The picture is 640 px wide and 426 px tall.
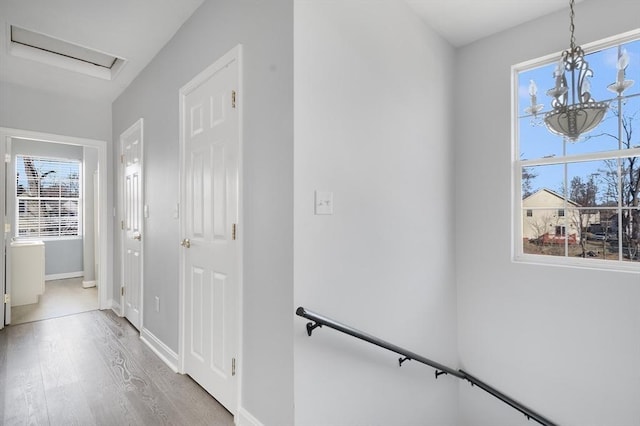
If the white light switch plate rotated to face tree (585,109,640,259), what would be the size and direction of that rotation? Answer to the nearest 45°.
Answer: approximately 45° to its left

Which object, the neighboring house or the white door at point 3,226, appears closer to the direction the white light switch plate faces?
the neighboring house

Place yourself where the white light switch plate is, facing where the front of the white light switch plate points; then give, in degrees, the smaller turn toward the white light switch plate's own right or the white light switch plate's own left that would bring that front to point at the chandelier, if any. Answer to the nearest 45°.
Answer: approximately 45° to the white light switch plate's own left

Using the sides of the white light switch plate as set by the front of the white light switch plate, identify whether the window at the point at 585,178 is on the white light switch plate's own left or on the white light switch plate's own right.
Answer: on the white light switch plate's own left

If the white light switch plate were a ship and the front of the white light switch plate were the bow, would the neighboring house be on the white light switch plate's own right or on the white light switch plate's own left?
on the white light switch plate's own left

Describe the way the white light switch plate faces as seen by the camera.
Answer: facing the viewer and to the right of the viewer

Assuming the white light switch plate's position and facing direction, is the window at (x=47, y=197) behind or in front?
behind

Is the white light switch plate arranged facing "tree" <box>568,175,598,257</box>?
no
